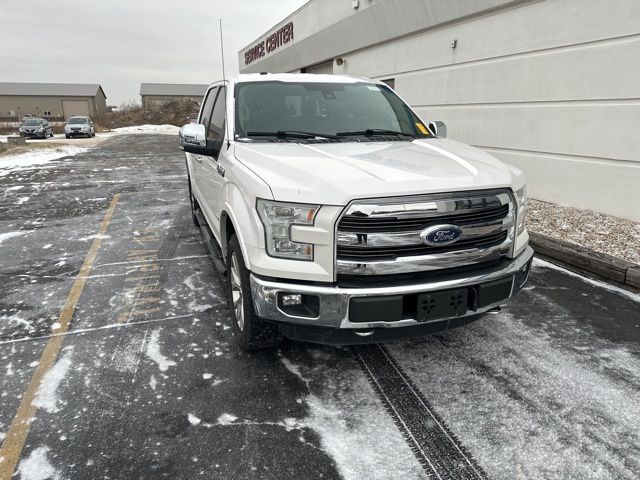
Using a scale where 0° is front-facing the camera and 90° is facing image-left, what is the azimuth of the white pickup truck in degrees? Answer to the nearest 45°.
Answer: approximately 315°

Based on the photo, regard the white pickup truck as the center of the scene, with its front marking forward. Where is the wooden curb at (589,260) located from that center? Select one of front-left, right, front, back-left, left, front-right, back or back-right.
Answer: left

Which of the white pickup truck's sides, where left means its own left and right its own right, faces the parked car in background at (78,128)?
back

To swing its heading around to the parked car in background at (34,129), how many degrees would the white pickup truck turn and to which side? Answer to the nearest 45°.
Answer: approximately 180°
